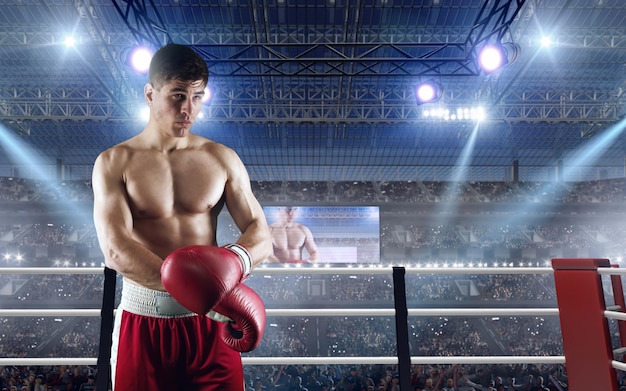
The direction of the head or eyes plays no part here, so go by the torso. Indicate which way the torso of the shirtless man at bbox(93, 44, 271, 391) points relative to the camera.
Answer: toward the camera

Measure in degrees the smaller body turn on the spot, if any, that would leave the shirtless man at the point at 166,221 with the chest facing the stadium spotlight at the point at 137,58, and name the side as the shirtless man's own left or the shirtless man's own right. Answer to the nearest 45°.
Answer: approximately 180°

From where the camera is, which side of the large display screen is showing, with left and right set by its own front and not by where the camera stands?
front

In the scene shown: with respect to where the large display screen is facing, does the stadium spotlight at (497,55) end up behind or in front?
in front

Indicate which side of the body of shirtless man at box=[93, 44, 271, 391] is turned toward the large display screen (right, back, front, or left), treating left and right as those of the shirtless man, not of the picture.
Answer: back

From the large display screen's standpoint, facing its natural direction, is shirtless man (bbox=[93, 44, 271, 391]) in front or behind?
in front

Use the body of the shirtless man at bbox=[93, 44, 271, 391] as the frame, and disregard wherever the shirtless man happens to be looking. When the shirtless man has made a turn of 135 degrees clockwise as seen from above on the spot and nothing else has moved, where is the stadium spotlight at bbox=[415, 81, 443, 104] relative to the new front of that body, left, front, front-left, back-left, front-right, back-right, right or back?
right

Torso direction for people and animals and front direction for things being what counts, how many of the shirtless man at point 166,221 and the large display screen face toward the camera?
2

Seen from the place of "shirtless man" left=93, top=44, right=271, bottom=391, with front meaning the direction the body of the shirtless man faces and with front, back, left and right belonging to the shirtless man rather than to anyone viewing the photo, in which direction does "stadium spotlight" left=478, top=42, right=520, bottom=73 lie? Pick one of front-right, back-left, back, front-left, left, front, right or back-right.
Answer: back-left
